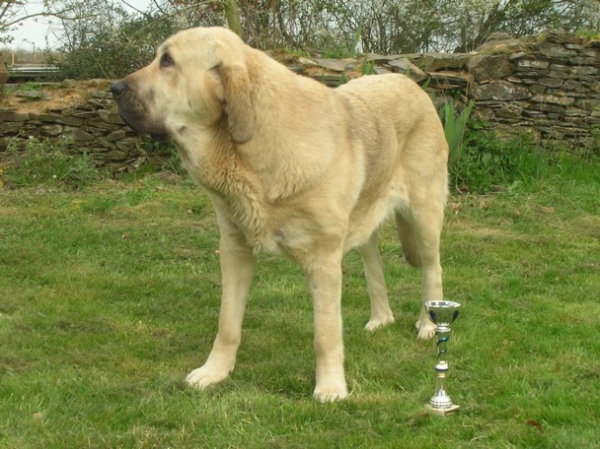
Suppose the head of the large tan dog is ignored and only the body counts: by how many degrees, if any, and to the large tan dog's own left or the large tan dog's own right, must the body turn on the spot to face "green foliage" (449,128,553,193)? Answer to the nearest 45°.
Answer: approximately 180°

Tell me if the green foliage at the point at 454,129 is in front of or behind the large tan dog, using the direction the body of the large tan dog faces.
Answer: behind

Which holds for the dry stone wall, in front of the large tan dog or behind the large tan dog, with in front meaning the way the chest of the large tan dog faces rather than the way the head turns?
behind

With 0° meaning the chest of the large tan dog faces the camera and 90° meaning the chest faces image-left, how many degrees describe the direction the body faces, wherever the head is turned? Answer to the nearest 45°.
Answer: approximately 45°
